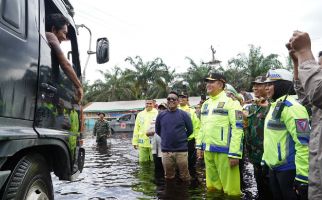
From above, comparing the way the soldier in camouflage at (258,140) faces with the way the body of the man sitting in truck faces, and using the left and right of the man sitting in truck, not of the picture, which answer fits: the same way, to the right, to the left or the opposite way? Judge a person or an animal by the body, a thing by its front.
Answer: the opposite way

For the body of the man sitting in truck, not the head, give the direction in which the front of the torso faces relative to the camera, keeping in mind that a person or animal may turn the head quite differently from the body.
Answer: to the viewer's right

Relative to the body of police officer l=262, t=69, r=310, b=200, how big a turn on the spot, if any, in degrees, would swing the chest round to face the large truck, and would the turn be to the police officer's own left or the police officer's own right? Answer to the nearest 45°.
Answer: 0° — they already face it

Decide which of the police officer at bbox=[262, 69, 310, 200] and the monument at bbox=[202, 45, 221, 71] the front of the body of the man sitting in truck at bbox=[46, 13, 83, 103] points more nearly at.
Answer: the police officer

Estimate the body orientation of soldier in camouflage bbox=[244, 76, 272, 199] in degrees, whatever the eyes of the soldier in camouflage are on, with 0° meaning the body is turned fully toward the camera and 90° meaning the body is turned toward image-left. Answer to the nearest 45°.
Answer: approximately 45°

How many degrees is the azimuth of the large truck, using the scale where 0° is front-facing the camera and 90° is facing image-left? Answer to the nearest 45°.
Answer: approximately 225°

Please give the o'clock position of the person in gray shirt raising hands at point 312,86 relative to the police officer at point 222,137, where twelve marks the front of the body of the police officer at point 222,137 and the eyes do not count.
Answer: the person in gray shirt raising hands at point 312,86 is roughly at 10 o'clock from the police officer at point 222,137.
